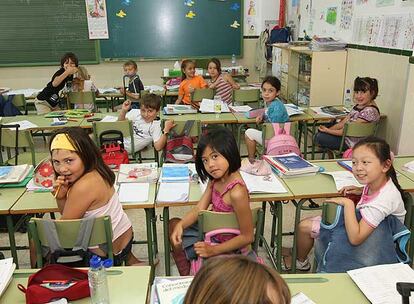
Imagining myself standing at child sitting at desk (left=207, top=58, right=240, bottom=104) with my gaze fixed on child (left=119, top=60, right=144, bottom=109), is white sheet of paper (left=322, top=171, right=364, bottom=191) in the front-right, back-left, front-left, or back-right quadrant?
back-left

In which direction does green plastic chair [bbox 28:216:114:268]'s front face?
away from the camera

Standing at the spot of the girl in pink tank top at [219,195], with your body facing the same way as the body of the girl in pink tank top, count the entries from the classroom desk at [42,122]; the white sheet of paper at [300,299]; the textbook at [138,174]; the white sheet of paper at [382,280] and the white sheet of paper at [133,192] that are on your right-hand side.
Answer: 3

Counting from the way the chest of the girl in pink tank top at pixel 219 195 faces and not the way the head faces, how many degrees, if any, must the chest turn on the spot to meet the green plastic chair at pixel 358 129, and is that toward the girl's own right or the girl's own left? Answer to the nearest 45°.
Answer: approximately 180°

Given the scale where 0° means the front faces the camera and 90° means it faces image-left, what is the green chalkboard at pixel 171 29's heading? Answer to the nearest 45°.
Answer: approximately 0°

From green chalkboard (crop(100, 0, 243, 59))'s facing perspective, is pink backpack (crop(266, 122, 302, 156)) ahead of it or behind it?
ahead

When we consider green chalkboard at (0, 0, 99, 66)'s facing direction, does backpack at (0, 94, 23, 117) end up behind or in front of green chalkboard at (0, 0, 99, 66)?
in front

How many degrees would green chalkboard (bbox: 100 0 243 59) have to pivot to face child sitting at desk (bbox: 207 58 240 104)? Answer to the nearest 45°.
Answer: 0° — it already faces them

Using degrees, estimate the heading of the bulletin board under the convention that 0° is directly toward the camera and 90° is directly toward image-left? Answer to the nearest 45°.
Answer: approximately 45°

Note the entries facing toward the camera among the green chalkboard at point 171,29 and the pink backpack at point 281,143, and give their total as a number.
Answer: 2

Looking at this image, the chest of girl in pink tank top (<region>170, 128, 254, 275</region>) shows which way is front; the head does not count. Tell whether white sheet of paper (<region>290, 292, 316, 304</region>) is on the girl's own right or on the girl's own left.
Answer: on the girl's own left

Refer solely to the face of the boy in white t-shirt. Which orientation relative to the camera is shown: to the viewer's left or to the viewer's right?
to the viewer's left

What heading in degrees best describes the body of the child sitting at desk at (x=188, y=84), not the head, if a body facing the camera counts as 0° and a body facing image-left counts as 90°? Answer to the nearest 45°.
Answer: approximately 315°
